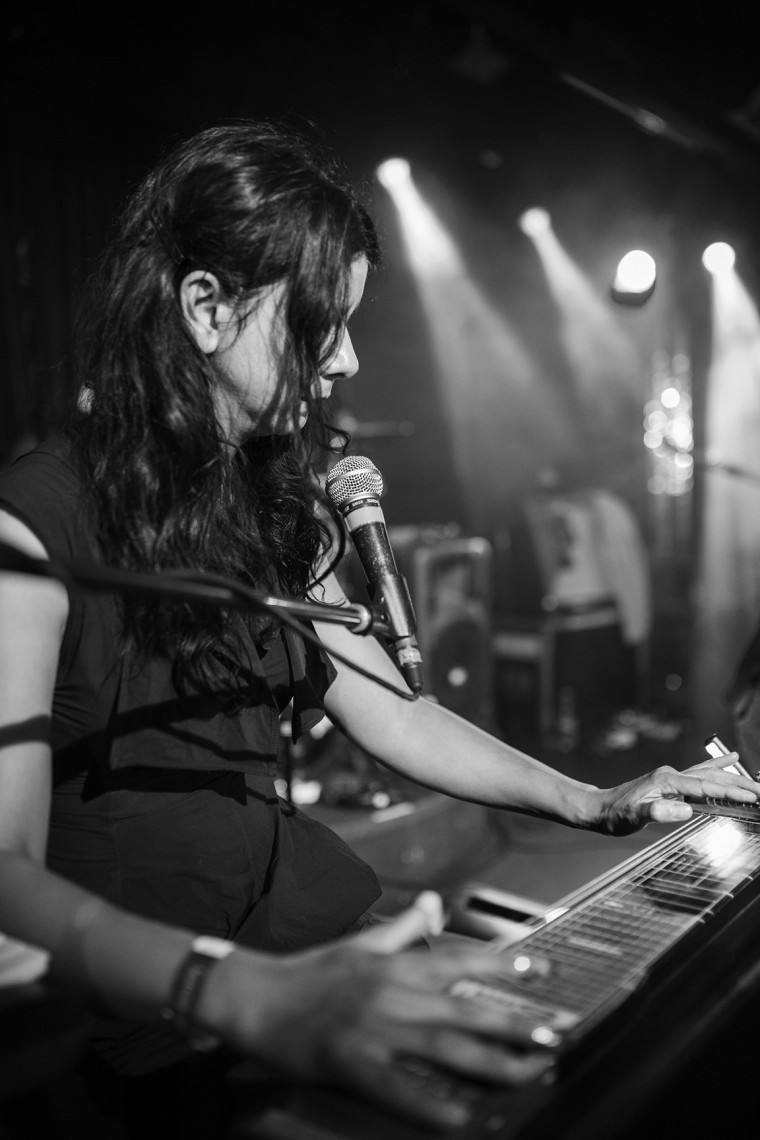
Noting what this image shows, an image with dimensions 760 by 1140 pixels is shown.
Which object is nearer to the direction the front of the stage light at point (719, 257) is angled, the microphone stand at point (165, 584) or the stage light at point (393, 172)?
the microphone stand

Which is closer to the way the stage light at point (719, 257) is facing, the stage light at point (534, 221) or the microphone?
the microphone

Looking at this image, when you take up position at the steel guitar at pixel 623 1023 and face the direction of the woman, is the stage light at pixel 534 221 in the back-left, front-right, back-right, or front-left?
front-right

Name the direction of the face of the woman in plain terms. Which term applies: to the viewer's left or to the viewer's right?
to the viewer's right

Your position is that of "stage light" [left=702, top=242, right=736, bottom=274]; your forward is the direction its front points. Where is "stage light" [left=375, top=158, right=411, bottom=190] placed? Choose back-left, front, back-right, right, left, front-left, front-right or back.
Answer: front-right

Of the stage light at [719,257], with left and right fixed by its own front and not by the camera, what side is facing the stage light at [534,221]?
right

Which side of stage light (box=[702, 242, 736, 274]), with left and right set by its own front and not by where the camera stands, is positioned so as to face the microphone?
front

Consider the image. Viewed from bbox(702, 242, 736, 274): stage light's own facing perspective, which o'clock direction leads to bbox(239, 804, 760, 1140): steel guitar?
The steel guitar is roughly at 12 o'clock from the stage light.

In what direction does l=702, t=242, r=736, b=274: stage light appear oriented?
toward the camera

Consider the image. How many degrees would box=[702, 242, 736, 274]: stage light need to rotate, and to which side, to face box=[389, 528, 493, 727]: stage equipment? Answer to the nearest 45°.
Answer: approximately 45° to its right

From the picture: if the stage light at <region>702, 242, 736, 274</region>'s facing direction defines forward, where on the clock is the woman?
The woman is roughly at 12 o'clock from the stage light.

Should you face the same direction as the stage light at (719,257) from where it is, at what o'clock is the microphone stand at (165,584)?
The microphone stand is roughly at 12 o'clock from the stage light.
